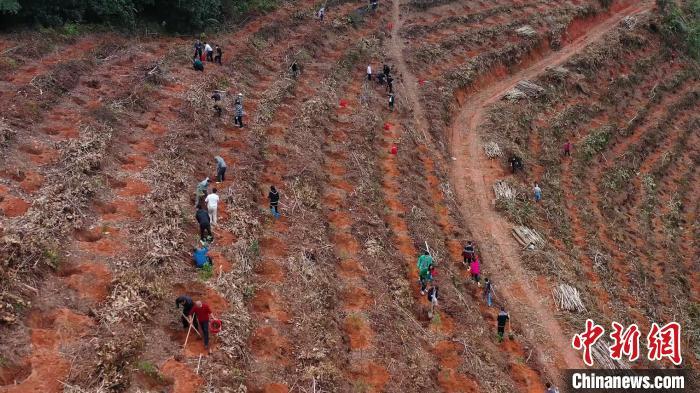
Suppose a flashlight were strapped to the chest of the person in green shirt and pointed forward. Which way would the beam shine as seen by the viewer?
away from the camera

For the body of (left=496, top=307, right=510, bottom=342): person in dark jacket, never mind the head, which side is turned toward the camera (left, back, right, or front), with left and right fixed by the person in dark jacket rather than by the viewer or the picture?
back

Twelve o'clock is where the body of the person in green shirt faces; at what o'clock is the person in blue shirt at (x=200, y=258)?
The person in blue shirt is roughly at 8 o'clock from the person in green shirt.

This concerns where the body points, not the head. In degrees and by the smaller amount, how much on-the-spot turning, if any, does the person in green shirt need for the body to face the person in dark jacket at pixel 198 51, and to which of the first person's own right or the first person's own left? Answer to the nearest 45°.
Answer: approximately 45° to the first person's own left

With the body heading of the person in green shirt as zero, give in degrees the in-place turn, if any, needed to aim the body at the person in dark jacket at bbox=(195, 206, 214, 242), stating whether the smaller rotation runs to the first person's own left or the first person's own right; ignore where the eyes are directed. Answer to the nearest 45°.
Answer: approximately 90° to the first person's own left

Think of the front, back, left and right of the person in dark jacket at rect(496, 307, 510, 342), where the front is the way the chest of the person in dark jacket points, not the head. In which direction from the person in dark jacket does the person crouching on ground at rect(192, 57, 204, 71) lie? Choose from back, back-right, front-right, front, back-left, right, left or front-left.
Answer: front-left

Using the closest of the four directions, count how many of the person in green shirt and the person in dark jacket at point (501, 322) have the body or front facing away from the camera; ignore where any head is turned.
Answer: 2

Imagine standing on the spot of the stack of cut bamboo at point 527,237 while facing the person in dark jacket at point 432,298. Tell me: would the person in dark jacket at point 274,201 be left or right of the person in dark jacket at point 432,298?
right

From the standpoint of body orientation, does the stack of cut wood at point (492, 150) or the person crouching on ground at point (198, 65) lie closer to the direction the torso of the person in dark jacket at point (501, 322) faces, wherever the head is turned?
the stack of cut wood
